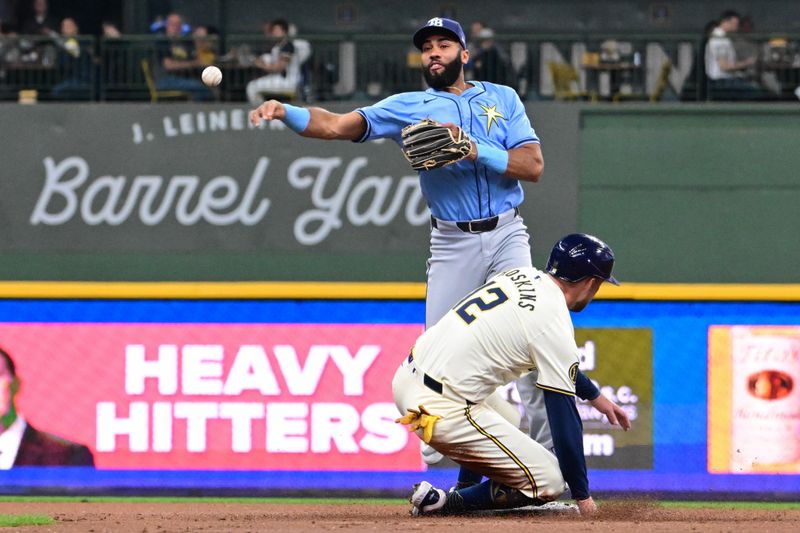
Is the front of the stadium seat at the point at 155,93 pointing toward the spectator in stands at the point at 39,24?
no

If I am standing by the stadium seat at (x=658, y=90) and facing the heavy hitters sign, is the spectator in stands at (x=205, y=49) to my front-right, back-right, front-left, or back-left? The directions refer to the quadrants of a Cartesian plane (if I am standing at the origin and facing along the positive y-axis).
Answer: front-right

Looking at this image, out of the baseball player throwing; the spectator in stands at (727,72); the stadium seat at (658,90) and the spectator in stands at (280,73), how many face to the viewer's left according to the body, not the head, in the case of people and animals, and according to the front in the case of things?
2

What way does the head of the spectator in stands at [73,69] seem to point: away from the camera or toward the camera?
toward the camera

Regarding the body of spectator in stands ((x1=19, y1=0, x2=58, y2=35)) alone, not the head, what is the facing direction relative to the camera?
toward the camera

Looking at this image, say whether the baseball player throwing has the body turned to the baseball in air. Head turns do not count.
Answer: no

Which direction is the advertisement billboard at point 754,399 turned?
toward the camera

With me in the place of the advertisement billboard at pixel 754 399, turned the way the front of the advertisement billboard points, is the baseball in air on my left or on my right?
on my right

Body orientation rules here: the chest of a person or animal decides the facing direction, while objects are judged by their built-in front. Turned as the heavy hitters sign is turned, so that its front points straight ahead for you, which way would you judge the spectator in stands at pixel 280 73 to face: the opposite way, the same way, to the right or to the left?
to the right

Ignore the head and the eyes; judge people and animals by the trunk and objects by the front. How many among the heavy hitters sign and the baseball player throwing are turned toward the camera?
2

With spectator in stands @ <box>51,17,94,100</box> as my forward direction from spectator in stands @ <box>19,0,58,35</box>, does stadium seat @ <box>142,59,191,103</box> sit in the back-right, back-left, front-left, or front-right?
front-left

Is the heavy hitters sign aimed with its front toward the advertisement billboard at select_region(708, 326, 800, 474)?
no
